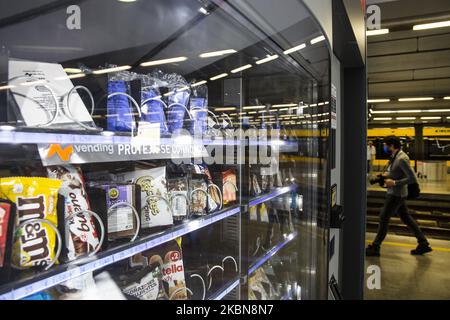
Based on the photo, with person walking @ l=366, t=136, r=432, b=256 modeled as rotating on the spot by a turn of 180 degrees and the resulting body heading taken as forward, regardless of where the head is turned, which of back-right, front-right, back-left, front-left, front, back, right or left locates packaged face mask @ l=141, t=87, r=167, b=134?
right

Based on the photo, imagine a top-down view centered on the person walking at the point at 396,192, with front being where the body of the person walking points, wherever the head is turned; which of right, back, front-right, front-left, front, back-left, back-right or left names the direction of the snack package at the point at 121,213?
left

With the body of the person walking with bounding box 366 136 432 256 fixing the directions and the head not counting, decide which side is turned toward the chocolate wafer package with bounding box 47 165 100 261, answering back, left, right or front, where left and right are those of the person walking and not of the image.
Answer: left

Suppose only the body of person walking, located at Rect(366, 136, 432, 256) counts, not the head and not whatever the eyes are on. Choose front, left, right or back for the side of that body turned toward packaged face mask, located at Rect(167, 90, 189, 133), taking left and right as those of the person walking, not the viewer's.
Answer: left

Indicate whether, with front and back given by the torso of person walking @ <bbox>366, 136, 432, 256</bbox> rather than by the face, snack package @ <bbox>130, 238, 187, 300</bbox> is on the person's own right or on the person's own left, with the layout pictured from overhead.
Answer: on the person's own left

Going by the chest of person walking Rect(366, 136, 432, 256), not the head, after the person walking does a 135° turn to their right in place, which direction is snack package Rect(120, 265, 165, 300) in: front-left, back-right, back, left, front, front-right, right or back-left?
back-right

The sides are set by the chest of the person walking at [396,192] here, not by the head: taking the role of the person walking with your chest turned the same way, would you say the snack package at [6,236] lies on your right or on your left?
on your left

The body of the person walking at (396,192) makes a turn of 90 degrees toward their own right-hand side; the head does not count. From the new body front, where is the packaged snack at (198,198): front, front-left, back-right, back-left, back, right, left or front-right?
back

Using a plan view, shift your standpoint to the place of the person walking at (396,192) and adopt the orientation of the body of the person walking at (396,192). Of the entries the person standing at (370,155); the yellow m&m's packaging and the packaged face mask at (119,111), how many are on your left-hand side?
2

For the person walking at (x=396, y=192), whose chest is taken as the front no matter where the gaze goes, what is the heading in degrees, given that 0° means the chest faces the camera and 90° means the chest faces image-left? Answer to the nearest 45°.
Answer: approximately 90°

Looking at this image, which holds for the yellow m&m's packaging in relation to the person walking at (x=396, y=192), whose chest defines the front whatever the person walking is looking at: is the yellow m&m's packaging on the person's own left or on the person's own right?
on the person's own left
